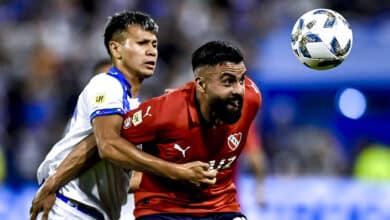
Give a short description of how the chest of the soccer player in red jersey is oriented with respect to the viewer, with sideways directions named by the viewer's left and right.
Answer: facing the viewer and to the right of the viewer

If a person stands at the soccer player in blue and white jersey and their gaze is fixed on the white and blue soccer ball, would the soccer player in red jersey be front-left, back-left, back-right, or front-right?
front-right

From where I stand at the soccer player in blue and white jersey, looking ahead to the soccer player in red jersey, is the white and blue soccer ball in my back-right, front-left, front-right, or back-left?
front-left

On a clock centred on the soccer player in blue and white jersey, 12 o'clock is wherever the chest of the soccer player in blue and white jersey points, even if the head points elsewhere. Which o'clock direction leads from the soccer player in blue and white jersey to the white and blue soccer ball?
The white and blue soccer ball is roughly at 12 o'clock from the soccer player in blue and white jersey.

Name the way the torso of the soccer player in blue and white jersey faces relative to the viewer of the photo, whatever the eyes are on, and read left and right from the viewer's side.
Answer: facing to the right of the viewer

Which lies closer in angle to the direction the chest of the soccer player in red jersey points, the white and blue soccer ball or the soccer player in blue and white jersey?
the white and blue soccer ball

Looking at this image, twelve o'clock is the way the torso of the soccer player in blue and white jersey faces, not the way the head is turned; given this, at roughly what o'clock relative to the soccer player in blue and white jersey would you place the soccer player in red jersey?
The soccer player in red jersey is roughly at 1 o'clock from the soccer player in blue and white jersey.

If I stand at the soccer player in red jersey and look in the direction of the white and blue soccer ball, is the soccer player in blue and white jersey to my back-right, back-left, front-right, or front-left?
back-left

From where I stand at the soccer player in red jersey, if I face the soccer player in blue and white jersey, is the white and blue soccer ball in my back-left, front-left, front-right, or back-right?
back-right
